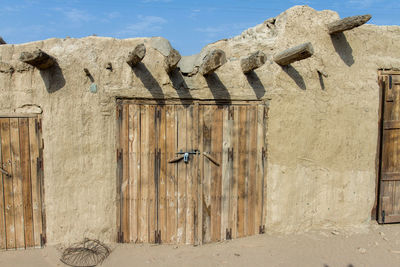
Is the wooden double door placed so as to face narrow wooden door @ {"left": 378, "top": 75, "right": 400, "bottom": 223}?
no

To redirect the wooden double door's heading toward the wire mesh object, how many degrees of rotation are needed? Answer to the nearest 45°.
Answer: approximately 90° to its right

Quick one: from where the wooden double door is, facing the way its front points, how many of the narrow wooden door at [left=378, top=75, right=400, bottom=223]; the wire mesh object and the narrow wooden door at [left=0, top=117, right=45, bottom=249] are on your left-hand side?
1

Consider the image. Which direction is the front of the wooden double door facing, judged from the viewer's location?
facing the viewer

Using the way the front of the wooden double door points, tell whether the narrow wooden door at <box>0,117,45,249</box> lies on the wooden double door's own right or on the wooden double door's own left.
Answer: on the wooden double door's own right
